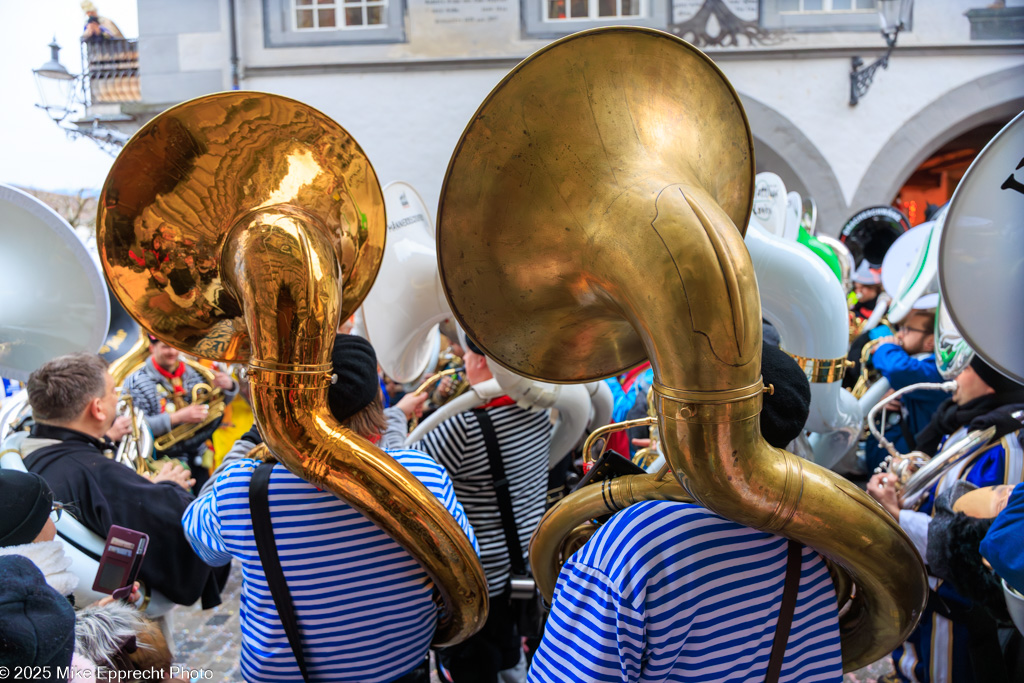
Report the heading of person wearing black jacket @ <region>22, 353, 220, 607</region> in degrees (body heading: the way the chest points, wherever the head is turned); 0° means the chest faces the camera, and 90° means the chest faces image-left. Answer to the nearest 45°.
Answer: approximately 225°

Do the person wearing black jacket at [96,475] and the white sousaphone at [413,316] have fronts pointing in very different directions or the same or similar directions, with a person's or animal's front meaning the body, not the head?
very different directions

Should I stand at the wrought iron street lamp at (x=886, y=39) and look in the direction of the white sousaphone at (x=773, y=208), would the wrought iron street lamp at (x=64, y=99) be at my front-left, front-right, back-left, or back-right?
front-right

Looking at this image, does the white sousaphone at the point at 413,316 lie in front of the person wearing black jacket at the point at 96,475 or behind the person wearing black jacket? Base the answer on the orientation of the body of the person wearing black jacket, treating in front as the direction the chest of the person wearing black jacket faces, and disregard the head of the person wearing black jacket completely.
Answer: in front
